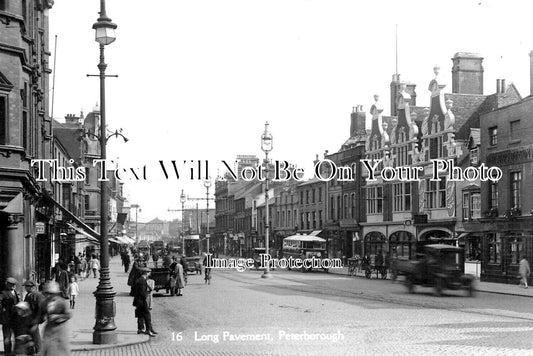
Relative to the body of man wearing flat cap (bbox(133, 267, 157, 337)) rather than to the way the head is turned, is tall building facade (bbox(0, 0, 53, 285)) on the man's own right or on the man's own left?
on the man's own left

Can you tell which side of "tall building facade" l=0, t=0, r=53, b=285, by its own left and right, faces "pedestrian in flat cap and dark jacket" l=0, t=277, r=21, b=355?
right

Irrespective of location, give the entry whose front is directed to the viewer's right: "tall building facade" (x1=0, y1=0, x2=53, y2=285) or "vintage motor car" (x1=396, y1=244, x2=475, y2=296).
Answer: the tall building facade

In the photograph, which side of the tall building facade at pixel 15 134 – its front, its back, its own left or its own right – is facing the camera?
right

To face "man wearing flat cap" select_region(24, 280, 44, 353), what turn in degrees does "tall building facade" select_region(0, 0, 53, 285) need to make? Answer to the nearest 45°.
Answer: approximately 90° to its right
